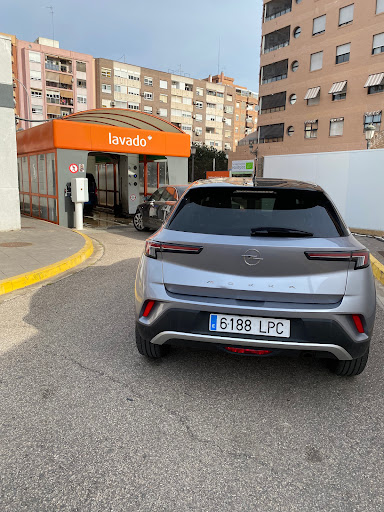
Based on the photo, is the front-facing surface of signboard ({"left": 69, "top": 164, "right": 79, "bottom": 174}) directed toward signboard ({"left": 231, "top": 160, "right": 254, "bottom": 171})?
no

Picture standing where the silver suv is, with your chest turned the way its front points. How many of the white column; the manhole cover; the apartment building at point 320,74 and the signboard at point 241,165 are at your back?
0

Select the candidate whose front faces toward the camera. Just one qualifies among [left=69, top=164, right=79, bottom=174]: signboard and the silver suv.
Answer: the signboard

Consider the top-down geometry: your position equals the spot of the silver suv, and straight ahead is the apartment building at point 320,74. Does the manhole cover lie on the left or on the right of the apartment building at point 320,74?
left

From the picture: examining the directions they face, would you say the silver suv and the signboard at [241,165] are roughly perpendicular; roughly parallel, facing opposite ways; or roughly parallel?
roughly parallel, facing opposite ways

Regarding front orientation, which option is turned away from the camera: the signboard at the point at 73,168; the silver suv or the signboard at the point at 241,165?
the silver suv

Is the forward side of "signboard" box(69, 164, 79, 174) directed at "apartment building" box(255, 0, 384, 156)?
no

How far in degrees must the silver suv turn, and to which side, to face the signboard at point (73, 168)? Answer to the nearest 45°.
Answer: approximately 45° to its left

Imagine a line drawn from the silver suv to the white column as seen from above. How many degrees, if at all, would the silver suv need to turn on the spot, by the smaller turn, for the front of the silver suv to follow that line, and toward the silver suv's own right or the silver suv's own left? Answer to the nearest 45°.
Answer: approximately 45° to the silver suv's own left

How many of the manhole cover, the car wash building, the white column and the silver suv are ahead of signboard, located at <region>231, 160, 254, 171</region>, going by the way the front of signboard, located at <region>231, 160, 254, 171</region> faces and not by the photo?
4

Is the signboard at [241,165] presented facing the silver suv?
yes

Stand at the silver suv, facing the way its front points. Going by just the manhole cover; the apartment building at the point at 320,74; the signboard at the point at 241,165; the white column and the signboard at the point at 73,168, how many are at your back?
0

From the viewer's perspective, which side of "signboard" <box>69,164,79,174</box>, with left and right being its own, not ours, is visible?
front

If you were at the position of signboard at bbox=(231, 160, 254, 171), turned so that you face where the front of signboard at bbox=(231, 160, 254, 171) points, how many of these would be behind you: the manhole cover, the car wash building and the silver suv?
0

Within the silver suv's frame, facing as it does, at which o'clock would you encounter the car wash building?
The car wash building is roughly at 11 o'clock from the silver suv.

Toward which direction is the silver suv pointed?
away from the camera

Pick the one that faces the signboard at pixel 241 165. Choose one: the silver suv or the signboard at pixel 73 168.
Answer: the silver suv

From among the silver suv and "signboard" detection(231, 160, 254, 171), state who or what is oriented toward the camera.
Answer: the signboard
